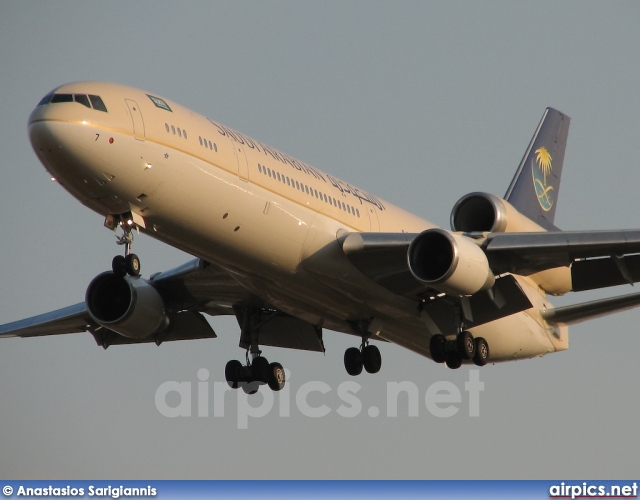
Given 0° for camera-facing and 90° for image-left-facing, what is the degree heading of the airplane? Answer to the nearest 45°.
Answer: approximately 45°
